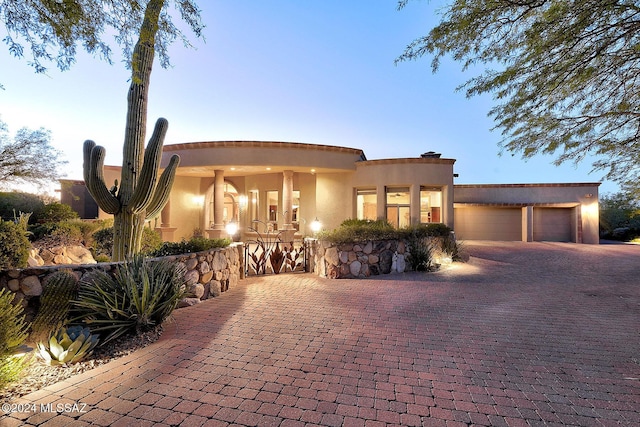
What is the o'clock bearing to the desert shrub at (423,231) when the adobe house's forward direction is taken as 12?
The desert shrub is roughly at 11 o'clock from the adobe house.

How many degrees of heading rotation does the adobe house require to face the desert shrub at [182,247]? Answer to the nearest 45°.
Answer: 0° — it already faces it

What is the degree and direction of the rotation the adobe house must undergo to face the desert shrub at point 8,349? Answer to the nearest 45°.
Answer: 0° — it already faces it

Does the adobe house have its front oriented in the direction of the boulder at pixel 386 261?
yes

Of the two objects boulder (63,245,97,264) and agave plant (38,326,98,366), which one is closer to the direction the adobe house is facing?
the agave plant

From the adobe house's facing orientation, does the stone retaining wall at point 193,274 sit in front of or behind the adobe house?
in front

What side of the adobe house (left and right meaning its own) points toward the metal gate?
front

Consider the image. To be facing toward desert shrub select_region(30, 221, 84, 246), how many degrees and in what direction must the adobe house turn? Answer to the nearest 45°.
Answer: approximately 45° to its right

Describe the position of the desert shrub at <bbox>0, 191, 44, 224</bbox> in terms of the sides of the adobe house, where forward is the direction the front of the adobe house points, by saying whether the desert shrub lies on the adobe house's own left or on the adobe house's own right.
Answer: on the adobe house's own right

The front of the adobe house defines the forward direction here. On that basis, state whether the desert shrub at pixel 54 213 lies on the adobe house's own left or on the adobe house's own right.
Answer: on the adobe house's own right

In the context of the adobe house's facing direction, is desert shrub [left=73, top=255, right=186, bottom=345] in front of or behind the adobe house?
in front

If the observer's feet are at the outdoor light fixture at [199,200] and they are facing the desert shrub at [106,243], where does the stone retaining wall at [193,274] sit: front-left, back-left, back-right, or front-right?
front-left

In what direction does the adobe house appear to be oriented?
toward the camera

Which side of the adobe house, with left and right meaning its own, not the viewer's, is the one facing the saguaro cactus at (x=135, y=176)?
front

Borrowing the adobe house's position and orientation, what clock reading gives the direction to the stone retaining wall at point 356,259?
The stone retaining wall is roughly at 12 o'clock from the adobe house.
